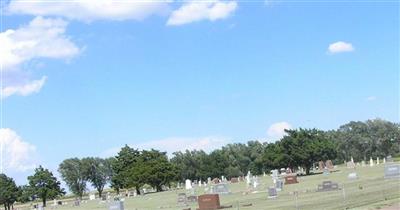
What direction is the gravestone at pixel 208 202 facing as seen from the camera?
toward the camera
